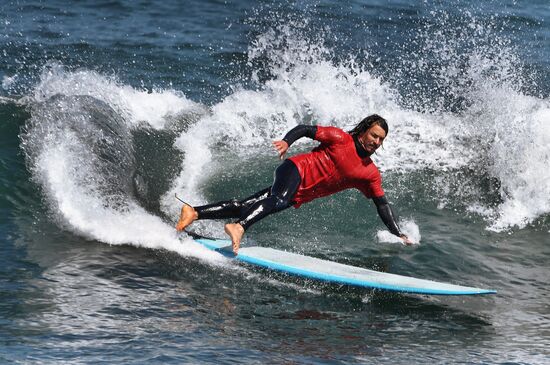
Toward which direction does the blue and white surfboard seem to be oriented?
to the viewer's right
